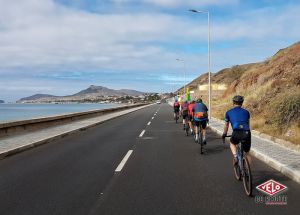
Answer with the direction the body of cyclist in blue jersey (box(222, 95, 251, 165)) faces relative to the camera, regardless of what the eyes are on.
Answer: away from the camera

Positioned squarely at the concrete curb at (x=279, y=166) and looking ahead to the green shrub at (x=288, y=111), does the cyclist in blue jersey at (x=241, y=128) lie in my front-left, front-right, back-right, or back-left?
back-left

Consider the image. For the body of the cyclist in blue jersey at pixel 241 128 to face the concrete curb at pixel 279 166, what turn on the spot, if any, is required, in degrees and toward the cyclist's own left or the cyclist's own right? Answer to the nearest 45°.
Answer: approximately 45° to the cyclist's own right
